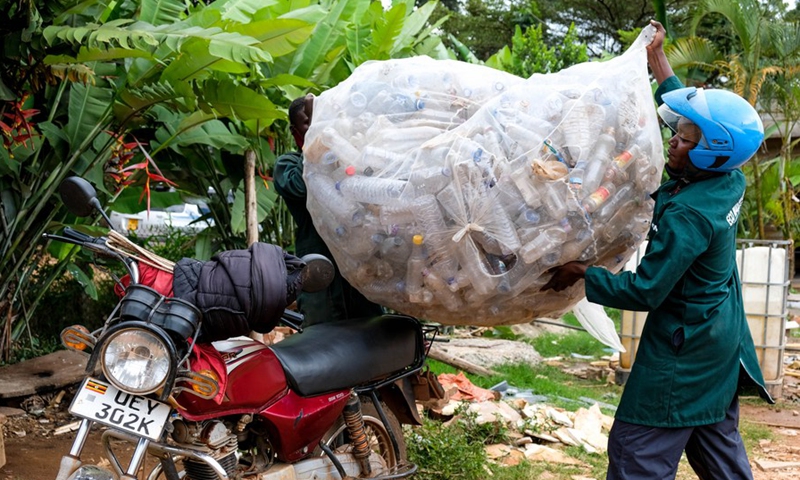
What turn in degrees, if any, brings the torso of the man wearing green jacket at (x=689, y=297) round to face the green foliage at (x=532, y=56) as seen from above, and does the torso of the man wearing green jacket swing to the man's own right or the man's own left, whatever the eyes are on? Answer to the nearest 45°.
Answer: approximately 90° to the man's own right

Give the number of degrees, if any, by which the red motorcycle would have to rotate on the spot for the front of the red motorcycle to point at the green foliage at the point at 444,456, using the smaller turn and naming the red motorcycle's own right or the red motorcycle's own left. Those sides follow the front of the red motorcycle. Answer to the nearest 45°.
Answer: approximately 180°

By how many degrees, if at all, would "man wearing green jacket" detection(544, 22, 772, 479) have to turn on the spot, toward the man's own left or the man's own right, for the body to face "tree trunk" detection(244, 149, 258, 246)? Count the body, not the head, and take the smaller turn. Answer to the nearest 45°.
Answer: approximately 45° to the man's own right

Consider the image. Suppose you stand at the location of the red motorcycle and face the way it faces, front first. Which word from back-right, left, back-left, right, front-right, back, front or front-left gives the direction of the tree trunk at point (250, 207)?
back-right

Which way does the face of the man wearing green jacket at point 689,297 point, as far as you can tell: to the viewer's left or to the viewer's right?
to the viewer's left

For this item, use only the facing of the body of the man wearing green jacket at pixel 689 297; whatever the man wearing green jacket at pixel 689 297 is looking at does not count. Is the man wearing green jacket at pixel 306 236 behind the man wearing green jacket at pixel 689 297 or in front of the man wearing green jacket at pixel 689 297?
in front

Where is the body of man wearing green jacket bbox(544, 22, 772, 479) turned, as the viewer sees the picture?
to the viewer's left

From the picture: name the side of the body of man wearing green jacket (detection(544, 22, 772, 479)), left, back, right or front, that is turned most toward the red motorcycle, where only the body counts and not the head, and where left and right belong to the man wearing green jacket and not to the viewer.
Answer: front

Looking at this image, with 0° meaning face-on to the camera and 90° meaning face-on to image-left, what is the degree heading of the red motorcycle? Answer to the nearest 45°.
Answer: approximately 45°

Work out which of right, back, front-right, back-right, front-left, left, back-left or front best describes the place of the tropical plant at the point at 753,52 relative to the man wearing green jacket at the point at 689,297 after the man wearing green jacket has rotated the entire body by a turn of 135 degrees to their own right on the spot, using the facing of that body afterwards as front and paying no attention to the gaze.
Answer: front-left

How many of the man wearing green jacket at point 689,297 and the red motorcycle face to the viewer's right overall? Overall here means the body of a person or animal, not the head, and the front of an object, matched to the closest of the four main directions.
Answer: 0
